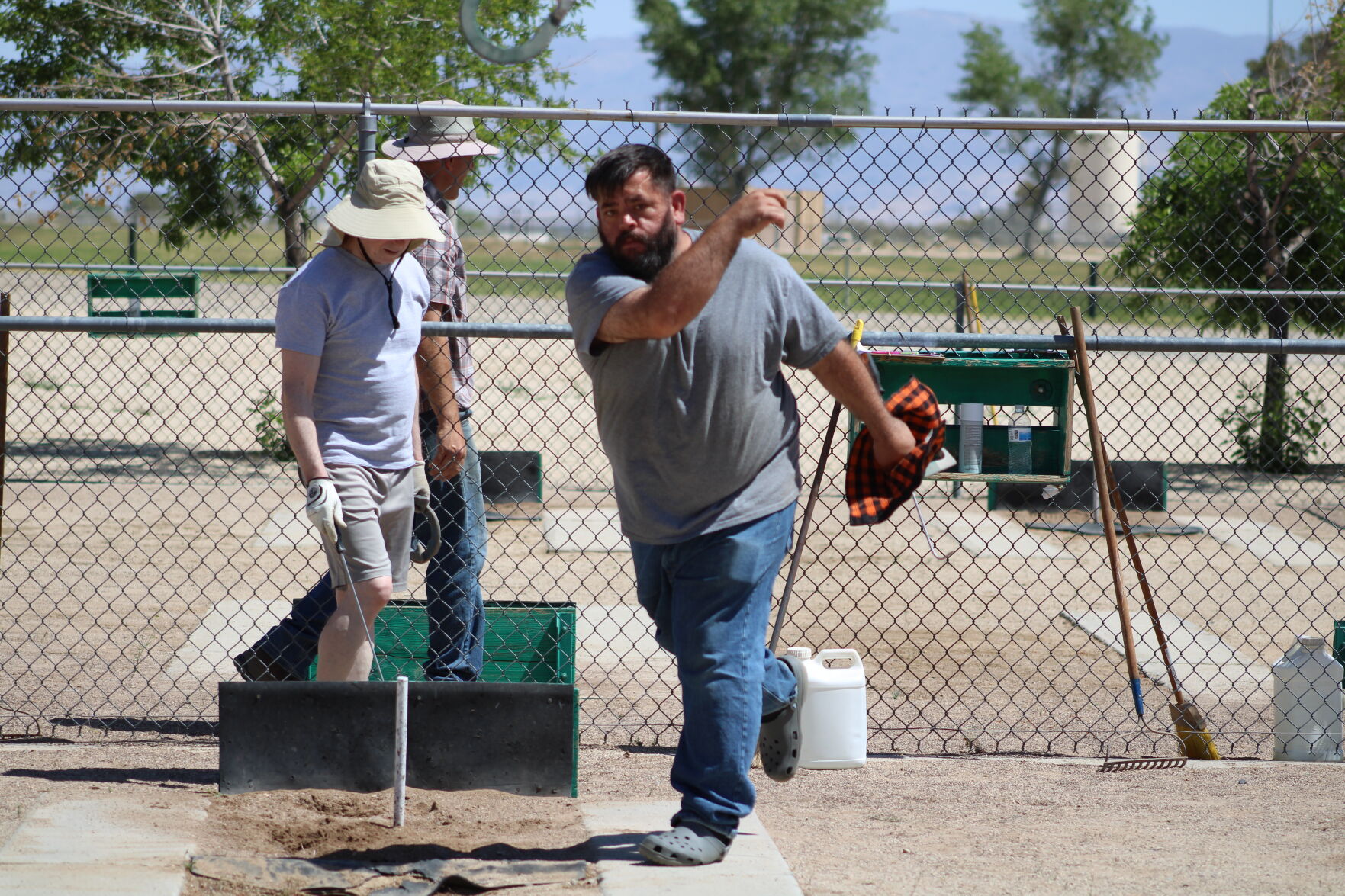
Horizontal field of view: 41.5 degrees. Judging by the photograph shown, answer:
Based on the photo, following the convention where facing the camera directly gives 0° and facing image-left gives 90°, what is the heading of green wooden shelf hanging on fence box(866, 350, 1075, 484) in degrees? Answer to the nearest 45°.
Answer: approximately 0°

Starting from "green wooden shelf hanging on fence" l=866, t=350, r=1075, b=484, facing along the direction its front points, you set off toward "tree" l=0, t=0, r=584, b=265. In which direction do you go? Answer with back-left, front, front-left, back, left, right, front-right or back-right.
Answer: back-right

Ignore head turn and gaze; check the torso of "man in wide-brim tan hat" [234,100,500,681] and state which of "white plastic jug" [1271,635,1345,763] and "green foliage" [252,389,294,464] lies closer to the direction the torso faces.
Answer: the white plastic jug

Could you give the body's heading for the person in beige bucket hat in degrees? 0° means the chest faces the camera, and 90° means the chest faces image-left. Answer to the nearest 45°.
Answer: approximately 315°
